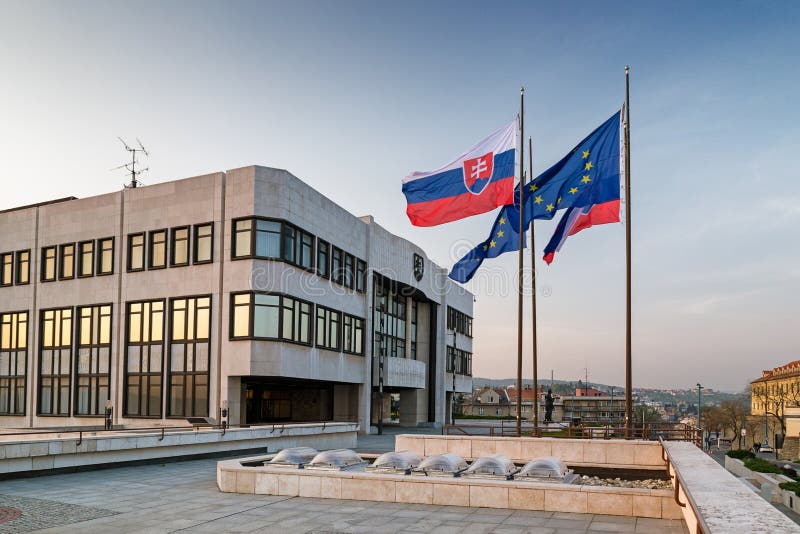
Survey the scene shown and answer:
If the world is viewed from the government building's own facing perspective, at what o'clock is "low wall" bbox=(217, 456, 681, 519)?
The low wall is roughly at 1 o'clock from the government building.

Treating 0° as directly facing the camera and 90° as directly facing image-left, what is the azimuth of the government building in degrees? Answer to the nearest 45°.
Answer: approximately 315°

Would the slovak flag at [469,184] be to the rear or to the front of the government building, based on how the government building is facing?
to the front

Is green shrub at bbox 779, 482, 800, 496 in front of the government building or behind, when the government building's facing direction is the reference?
in front

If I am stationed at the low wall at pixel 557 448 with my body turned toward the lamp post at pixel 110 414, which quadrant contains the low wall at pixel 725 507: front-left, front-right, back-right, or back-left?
back-left

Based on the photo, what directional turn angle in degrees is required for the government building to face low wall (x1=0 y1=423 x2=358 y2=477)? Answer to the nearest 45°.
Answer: approximately 45° to its right
